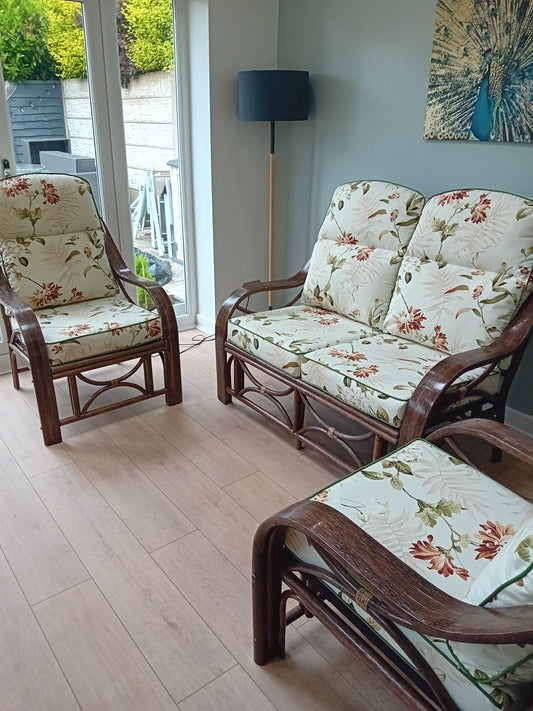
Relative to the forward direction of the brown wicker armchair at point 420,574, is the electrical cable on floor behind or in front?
in front

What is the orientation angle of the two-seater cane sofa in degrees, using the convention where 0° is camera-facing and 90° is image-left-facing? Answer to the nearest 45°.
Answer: approximately 45°

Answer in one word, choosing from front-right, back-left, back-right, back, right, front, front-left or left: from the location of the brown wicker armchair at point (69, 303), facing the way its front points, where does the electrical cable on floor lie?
left

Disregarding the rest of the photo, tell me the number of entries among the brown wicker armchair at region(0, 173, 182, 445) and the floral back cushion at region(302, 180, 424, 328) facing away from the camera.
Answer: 0

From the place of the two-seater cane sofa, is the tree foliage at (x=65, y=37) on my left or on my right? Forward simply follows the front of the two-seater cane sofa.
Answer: on my right

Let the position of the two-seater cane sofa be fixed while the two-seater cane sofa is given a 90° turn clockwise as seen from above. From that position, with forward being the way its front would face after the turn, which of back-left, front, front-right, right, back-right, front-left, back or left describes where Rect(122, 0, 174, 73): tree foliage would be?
front

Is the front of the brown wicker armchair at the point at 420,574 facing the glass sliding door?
yes

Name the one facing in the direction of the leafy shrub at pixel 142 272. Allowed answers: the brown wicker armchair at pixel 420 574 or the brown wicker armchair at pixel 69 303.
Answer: the brown wicker armchair at pixel 420 574

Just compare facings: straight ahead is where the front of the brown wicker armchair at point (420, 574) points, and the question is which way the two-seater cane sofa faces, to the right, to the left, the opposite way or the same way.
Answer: to the left

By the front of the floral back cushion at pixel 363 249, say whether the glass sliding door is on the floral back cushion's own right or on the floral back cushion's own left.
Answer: on the floral back cushion's own right

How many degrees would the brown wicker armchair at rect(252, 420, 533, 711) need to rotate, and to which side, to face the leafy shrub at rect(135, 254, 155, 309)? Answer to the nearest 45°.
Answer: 0° — it already faces it

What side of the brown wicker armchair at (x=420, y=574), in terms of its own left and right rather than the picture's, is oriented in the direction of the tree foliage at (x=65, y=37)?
front

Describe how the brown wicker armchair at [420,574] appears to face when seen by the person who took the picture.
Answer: facing away from the viewer and to the left of the viewer

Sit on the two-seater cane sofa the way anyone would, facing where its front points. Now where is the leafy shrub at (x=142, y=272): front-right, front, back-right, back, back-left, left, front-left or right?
right

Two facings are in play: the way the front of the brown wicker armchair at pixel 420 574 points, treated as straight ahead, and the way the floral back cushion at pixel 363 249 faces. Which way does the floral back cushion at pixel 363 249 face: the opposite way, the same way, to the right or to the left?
to the left

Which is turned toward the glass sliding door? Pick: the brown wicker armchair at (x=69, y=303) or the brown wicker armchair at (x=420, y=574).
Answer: the brown wicker armchair at (x=420, y=574)
